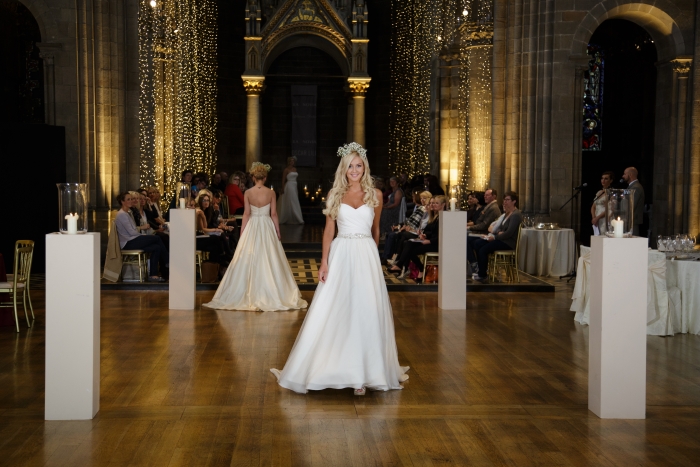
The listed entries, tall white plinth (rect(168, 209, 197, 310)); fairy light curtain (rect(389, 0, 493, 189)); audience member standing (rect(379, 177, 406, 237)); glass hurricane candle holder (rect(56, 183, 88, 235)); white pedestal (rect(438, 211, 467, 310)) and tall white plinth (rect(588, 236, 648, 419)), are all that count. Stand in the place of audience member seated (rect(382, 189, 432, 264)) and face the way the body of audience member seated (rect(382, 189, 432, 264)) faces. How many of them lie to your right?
2

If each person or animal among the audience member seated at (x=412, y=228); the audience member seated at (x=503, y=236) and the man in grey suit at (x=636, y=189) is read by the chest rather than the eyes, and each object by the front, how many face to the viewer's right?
0

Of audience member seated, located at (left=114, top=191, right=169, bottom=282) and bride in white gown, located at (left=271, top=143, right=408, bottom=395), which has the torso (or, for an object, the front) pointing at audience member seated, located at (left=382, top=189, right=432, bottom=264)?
audience member seated, located at (left=114, top=191, right=169, bottom=282)

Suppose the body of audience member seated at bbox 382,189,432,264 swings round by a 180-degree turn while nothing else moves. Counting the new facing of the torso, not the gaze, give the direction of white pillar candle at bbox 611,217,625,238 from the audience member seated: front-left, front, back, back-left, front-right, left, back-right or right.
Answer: right

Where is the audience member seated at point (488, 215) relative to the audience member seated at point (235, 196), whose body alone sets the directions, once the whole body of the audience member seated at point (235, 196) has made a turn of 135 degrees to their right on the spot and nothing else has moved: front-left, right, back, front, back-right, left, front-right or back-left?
back-left

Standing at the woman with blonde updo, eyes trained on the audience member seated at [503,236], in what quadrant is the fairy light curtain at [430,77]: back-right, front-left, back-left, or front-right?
front-left

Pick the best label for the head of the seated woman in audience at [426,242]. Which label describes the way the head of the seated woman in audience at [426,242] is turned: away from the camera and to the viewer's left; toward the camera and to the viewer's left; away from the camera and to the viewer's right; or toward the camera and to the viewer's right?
toward the camera and to the viewer's left

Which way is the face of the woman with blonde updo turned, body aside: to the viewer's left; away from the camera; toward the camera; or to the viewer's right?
away from the camera

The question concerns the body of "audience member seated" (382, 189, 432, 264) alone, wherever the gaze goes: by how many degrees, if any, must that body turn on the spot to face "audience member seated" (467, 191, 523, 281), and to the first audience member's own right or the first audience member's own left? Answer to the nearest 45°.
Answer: approximately 135° to the first audience member's own left

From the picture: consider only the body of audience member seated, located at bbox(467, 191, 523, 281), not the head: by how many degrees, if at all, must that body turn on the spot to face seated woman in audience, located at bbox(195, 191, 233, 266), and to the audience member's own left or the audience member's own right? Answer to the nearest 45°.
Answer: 0° — they already face them

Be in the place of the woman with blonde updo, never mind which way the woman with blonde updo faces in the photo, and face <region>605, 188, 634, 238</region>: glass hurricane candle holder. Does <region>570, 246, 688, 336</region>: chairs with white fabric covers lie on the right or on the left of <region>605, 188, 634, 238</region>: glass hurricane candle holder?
left

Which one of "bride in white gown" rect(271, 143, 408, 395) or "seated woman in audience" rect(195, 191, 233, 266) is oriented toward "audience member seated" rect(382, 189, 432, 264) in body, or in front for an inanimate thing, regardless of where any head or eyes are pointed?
the seated woman in audience

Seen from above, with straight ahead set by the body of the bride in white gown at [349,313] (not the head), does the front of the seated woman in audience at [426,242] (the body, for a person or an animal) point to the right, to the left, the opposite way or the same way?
to the right

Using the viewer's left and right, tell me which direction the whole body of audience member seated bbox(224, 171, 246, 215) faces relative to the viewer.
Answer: facing the viewer and to the right of the viewer

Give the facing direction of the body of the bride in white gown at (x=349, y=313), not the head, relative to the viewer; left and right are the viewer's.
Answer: facing the viewer

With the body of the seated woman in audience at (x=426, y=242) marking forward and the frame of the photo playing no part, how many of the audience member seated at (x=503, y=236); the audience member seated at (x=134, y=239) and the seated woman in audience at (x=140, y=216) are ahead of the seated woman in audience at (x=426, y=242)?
2

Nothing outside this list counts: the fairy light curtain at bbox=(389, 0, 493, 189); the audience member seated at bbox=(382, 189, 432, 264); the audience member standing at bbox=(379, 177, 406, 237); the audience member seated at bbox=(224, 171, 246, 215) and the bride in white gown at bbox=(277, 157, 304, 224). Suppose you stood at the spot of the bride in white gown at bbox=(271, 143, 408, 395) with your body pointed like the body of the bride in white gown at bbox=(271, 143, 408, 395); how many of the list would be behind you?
5

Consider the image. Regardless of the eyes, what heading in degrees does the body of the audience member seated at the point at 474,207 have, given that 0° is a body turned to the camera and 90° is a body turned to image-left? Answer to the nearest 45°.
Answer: approximately 90°

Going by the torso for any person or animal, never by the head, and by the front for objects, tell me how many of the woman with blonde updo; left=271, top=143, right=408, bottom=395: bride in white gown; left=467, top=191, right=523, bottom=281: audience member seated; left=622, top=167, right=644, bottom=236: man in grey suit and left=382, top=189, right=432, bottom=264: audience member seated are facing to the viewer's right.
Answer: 0

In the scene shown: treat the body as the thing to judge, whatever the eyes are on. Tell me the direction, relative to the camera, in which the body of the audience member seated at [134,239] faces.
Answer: to the viewer's right

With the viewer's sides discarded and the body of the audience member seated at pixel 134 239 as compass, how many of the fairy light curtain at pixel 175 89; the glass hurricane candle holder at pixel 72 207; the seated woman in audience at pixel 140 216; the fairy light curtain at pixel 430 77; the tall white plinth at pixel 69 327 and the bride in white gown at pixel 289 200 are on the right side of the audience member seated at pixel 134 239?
2

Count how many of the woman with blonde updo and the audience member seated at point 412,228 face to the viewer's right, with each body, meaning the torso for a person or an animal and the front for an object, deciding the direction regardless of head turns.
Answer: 0

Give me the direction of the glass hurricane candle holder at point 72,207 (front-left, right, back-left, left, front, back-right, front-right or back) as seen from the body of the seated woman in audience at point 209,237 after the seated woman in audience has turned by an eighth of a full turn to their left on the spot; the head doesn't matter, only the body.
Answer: back-right
